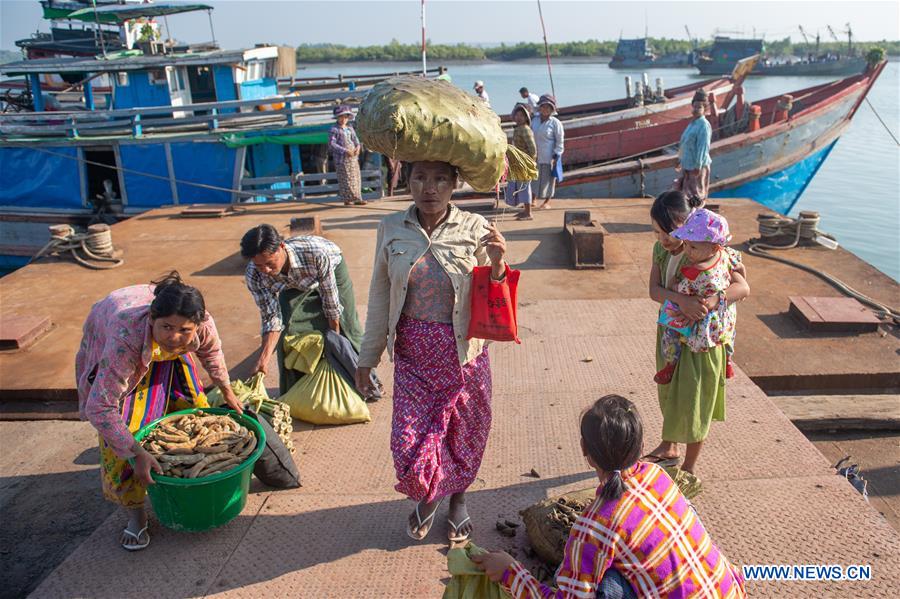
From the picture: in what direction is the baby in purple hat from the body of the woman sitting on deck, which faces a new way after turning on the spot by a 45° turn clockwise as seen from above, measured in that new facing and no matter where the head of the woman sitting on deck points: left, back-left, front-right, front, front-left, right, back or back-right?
front

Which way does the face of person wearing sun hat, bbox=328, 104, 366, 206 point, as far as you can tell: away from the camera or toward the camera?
toward the camera

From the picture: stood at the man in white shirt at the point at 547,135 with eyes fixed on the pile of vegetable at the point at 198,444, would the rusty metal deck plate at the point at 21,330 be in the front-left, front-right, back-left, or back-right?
front-right

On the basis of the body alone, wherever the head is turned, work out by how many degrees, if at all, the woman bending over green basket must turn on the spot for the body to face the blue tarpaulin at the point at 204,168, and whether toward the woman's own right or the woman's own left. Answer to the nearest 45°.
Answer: approximately 135° to the woman's own left

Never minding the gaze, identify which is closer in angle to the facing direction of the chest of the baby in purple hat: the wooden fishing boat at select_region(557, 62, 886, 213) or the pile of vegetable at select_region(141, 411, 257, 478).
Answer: the pile of vegetable

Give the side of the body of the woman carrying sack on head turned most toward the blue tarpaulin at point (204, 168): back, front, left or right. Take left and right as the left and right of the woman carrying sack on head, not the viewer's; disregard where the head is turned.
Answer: back

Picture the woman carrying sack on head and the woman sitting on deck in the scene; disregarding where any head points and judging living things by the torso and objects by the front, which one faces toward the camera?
the woman carrying sack on head

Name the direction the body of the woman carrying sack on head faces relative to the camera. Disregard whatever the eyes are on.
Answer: toward the camera

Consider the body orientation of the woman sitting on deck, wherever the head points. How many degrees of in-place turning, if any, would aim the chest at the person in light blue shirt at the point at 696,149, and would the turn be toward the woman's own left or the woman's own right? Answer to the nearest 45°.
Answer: approximately 45° to the woman's own right

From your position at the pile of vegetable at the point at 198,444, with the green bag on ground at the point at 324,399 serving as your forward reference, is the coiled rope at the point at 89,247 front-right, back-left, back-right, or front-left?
front-left

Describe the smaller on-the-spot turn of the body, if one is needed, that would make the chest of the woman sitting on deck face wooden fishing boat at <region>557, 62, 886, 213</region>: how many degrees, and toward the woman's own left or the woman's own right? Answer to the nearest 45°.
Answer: approximately 45° to the woman's own right

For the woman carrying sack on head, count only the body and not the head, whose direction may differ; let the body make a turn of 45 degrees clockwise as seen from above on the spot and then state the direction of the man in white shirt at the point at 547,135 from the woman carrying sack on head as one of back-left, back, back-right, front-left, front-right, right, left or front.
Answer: back-right

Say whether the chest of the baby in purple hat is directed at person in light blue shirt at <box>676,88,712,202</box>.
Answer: no

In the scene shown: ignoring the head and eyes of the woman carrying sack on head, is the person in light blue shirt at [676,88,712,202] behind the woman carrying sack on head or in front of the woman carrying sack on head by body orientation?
behind

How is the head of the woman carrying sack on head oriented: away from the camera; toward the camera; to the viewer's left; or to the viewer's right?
toward the camera

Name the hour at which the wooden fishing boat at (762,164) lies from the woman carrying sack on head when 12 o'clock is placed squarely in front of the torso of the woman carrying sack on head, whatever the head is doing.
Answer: The wooden fishing boat is roughly at 7 o'clock from the woman carrying sack on head.

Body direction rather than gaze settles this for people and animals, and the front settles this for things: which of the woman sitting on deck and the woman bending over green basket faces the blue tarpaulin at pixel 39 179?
the woman sitting on deck

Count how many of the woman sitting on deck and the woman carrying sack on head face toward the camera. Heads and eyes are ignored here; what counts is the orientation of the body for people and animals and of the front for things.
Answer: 1

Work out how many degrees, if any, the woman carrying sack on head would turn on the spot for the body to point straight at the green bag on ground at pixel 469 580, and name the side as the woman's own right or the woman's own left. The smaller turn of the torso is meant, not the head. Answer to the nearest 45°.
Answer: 0° — they already face it

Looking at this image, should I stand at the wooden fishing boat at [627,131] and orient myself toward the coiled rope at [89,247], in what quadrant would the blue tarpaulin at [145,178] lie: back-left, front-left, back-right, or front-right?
front-right

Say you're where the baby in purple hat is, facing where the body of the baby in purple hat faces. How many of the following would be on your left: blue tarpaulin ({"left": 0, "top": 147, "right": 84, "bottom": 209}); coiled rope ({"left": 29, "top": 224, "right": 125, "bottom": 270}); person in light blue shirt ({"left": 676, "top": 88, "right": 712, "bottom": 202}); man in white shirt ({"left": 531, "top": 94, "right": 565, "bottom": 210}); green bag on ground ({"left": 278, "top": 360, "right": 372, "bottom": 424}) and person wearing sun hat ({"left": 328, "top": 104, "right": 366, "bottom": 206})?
0

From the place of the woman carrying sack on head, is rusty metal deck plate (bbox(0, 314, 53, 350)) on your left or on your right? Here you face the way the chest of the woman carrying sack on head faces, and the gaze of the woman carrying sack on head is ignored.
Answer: on your right
